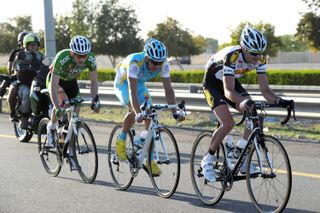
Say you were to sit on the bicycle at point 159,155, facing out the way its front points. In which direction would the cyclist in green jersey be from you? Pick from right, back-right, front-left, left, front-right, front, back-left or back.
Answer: back

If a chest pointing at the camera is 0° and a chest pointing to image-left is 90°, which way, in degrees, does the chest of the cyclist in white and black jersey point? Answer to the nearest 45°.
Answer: approximately 315°

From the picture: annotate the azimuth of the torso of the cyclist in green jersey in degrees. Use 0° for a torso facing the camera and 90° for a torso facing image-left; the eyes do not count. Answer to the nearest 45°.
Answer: approximately 315°

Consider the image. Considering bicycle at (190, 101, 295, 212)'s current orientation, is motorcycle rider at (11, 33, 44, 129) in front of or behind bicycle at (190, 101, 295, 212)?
behind

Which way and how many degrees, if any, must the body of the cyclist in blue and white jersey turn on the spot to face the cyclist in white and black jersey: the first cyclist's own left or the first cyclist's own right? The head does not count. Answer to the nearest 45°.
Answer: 0° — they already face them

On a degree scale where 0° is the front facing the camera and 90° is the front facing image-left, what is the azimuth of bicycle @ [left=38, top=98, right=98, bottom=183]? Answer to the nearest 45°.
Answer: approximately 315°

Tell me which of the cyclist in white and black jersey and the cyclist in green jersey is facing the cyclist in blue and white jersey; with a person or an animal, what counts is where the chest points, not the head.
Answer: the cyclist in green jersey

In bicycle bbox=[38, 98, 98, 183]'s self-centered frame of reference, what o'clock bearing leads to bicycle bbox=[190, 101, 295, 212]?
bicycle bbox=[190, 101, 295, 212] is roughly at 12 o'clock from bicycle bbox=[38, 98, 98, 183].

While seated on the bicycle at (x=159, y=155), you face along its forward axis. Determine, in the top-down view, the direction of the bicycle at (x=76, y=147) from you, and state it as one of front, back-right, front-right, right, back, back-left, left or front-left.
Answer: back
